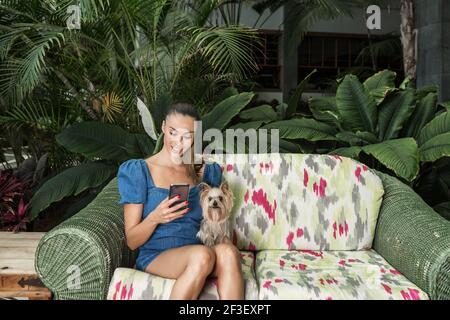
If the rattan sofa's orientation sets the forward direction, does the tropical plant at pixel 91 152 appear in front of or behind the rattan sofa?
behind

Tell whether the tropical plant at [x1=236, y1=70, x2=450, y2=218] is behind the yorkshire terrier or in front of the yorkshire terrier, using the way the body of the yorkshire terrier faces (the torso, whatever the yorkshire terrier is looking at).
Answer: behind

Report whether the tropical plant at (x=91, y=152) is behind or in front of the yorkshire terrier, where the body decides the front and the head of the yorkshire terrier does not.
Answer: behind

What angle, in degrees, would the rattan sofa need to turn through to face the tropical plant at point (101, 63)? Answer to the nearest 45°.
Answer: approximately 180°

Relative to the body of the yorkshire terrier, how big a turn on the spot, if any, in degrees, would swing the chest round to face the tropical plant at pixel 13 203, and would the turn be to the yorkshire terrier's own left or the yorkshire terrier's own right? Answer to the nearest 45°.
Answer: approximately 135° to the yorkshire terrier's own right

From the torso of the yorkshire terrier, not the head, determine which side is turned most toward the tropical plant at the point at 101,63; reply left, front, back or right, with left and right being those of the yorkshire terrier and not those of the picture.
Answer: back
